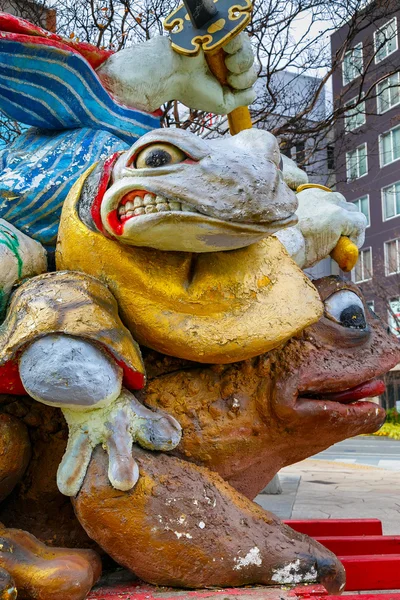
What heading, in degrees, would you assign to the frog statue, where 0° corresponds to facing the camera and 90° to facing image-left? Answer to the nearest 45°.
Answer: approximately 270°
